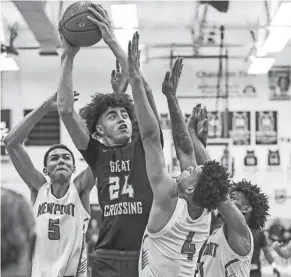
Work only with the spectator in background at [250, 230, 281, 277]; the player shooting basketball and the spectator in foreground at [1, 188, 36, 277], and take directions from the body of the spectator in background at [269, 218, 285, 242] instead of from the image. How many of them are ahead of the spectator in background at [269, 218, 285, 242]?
3

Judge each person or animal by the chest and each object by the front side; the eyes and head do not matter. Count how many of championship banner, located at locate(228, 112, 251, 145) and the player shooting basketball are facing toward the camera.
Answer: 2

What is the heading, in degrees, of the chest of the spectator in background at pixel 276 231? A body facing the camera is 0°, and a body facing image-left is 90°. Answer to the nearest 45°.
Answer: approximately 0°

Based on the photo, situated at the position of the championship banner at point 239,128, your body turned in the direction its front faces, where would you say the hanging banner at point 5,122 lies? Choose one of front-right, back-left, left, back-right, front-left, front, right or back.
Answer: right

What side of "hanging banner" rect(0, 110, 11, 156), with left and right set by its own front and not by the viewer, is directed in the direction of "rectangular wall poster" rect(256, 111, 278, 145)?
left

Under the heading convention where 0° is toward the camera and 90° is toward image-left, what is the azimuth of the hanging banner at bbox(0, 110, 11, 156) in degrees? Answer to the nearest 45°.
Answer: approximately 0°

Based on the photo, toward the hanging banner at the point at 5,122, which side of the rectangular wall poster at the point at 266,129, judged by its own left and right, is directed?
right
